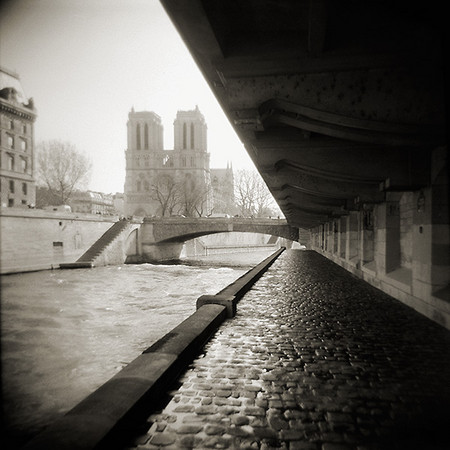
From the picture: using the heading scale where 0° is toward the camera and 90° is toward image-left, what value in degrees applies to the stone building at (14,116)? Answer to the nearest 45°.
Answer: approximately 315°

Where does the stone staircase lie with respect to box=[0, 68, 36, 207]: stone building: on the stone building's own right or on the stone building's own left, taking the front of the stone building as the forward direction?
on the stone building's own left

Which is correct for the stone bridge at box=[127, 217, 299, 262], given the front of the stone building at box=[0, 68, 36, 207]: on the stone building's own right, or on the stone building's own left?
on the stone building's own left
